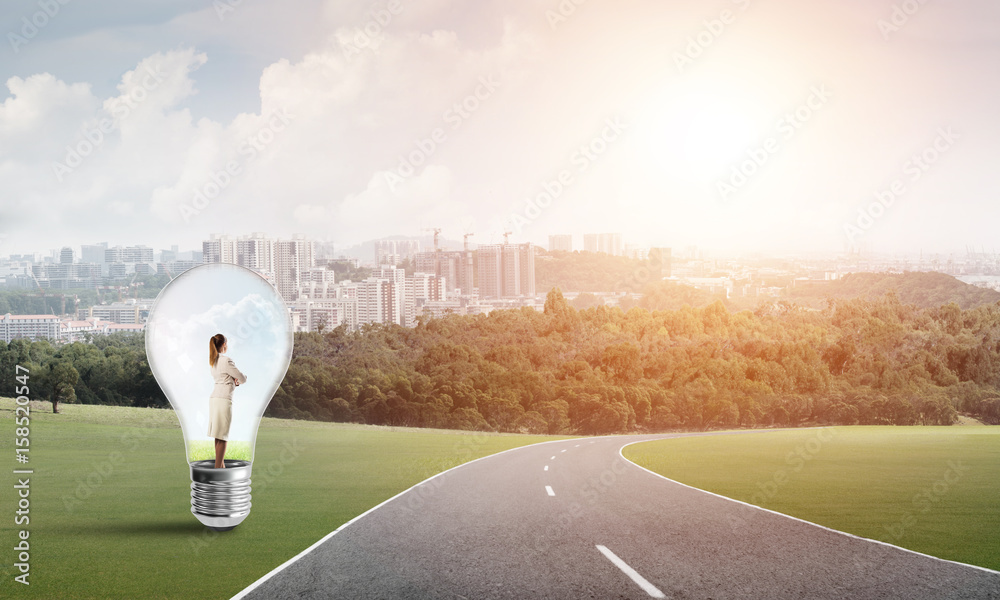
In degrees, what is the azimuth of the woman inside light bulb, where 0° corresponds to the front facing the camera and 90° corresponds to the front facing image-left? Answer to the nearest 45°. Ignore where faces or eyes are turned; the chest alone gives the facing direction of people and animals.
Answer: approximately 225°
